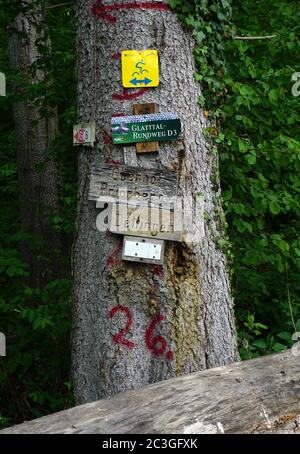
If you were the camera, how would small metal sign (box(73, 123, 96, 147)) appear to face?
facing the viewer and to the left of the viewer

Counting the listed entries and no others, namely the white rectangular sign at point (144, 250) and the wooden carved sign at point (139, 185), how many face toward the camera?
2

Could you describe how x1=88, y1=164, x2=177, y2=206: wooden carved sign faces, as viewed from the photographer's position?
facing the viewer

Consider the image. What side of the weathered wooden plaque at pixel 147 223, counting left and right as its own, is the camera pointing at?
front

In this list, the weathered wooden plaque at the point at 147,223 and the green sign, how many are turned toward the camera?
2

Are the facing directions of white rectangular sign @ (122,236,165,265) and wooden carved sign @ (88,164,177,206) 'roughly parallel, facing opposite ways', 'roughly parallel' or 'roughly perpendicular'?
roughly parallel

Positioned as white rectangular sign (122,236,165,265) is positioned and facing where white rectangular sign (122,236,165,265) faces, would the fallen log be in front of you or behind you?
in front

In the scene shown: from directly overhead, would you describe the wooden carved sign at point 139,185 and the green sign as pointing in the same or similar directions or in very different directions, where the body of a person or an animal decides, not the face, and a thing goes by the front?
same or similar directions

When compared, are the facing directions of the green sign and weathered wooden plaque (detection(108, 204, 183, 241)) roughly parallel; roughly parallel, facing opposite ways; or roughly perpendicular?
roughly parallel
